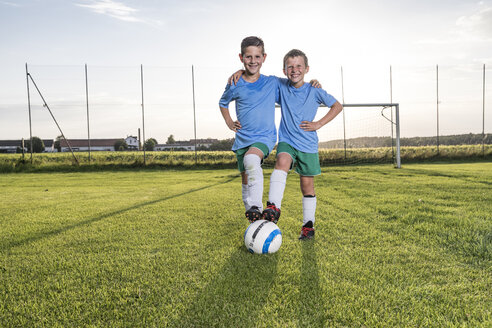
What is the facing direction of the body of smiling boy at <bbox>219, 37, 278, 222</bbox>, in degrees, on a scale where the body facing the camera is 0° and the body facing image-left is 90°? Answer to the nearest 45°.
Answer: approximately 0°

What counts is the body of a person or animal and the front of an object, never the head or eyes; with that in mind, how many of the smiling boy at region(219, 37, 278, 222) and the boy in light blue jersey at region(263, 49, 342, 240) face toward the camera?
2
